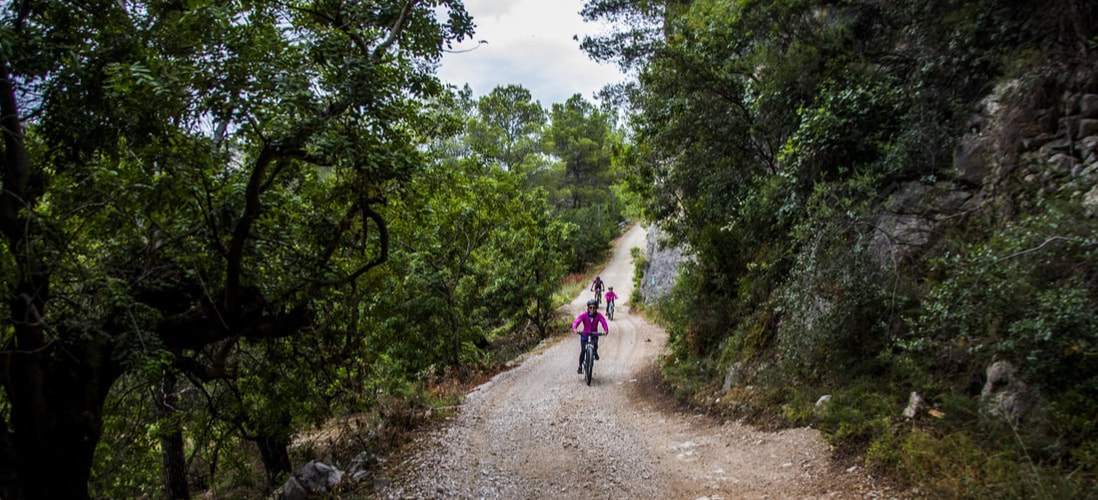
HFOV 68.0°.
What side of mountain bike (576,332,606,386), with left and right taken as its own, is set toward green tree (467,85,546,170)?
back

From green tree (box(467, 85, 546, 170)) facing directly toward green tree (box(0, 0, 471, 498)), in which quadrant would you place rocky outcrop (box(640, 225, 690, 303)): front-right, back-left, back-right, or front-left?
front-left

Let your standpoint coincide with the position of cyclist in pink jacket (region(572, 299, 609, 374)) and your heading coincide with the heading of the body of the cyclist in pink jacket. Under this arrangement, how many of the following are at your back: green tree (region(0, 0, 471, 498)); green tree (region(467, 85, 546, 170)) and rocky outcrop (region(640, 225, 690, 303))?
2

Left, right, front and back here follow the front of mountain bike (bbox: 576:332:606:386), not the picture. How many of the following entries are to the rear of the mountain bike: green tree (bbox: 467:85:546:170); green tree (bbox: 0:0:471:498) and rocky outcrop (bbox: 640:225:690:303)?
2

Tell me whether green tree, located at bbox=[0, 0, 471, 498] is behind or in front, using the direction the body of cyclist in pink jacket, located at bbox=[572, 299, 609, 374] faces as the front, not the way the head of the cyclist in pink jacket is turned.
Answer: in front

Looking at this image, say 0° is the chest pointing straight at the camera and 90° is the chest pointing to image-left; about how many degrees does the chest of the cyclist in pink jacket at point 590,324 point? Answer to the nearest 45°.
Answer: approximately 0°

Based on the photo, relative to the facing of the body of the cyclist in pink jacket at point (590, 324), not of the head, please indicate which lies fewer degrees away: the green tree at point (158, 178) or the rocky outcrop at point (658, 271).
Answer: the green tree

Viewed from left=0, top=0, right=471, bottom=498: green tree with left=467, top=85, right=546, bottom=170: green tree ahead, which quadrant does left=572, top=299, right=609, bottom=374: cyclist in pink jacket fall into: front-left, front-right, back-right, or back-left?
front-right

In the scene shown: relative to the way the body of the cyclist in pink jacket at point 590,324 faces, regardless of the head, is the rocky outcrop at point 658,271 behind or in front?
behind

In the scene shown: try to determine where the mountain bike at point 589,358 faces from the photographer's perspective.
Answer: facing the viewer
